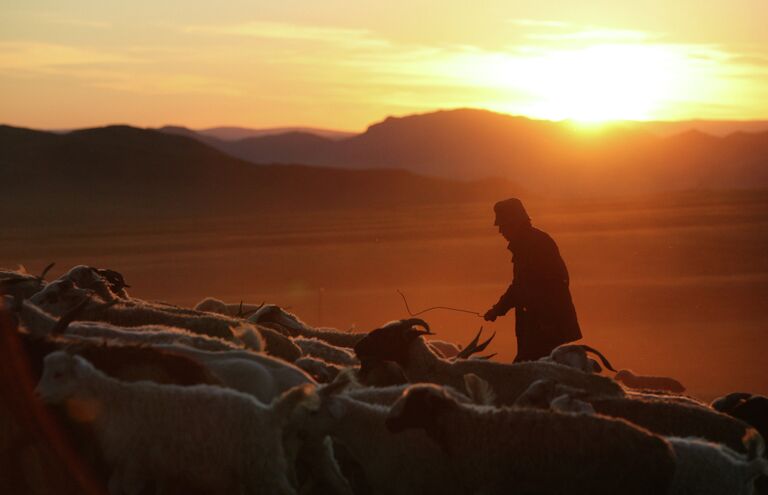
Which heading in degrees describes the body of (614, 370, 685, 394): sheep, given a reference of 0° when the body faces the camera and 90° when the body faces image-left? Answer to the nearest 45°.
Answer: approximately 90°

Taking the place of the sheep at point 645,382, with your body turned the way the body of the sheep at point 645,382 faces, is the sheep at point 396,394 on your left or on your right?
on your left

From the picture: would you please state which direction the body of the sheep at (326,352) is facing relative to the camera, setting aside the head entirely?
to the viewer's left

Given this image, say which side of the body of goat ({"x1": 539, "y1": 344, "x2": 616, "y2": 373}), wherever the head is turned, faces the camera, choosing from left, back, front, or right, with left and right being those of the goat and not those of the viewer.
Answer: left

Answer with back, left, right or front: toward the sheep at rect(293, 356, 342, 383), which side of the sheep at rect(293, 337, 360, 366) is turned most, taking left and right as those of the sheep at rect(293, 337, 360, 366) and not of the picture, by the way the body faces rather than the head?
left

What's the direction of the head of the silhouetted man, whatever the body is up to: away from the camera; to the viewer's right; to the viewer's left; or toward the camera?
to the viewer's left

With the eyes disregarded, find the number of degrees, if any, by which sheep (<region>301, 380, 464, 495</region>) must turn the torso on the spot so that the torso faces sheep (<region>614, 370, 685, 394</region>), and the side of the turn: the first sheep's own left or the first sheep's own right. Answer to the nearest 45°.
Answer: approximately 135° to the first sheep's own right

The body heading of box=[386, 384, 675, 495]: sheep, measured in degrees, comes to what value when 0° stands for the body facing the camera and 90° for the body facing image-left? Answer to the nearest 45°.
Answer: approximately 90°

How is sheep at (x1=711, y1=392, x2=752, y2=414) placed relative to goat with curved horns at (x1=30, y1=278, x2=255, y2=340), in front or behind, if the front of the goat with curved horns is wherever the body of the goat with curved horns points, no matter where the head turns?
behind

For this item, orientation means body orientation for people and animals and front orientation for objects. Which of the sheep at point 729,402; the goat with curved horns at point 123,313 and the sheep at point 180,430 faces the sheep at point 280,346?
the sheep at point 729,402

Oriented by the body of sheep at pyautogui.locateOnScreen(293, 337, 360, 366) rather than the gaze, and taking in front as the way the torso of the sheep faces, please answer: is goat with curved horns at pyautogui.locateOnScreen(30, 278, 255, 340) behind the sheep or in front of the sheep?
in front

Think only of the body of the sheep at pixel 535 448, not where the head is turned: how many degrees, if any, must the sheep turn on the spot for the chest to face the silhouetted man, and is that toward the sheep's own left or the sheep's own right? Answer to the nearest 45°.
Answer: approximately 90° to the sheep's own right

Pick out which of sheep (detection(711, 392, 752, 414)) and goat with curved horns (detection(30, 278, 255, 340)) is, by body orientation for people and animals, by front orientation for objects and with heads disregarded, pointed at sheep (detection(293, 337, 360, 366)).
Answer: sheep (detection(711, 392, 752, 414))

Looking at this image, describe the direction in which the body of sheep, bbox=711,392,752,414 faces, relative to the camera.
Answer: to the viewer's left

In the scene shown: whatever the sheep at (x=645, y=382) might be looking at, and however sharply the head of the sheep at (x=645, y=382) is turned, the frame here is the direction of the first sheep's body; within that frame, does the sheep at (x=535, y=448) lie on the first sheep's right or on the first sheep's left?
on the first sheep's left
